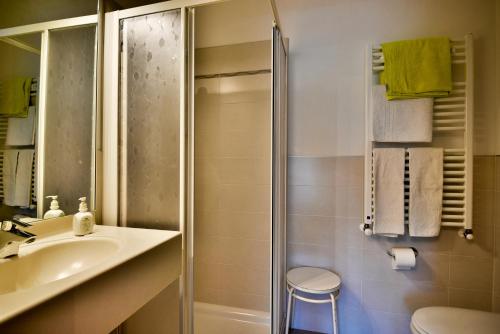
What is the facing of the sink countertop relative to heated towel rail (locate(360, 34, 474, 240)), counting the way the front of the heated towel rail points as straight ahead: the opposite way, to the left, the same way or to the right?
to the left

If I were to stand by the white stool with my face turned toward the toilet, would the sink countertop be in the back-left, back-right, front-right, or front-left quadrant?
back-right

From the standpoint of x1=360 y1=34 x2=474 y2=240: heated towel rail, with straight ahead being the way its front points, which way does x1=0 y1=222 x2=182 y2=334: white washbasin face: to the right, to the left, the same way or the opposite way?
to the left

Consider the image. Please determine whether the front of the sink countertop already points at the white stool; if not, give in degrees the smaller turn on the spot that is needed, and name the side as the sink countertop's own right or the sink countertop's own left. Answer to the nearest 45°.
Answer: approximately 45° to the sink countertop's own left

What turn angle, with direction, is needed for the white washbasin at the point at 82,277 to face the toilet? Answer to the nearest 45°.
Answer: approximately 45° to its left

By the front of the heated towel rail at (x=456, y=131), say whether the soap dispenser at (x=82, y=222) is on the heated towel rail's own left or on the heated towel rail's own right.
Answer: on the heated towel rail's own right

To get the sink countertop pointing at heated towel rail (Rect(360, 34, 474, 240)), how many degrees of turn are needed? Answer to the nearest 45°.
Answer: approximately 45° to its left

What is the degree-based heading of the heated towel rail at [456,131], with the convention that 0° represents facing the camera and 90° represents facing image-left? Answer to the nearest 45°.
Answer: approximately 0°
